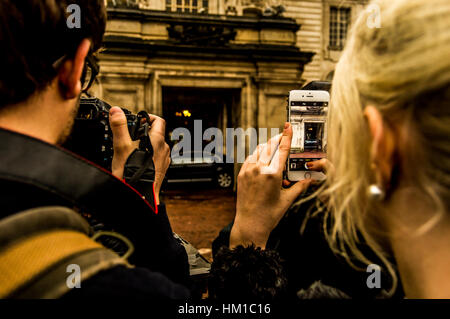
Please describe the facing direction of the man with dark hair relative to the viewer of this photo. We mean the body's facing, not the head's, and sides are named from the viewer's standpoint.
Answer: facing away from the viewer and to the right of the viewer

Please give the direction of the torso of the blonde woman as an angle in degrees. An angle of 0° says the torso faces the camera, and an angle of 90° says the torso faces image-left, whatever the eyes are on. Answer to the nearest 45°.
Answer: approximately 135°

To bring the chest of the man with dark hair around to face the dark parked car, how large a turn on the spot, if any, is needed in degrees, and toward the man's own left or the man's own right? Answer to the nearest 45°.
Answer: approximately 45° to the man's own left
